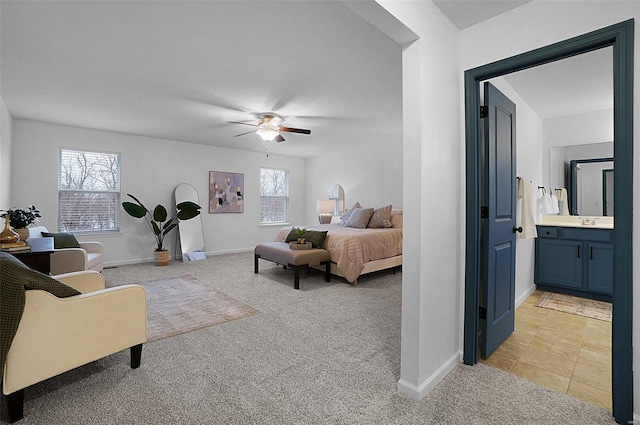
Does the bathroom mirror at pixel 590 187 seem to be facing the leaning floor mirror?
no

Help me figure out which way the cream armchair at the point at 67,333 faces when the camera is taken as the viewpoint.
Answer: facing away from the viewer and to the right of the viewer

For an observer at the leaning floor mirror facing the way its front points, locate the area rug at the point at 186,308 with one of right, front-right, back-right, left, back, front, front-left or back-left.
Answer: front-right

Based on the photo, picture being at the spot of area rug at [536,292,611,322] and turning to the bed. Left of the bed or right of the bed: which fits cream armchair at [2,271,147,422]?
left

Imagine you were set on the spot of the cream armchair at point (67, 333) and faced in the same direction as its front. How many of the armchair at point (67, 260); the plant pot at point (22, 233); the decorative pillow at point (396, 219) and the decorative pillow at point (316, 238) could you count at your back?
0

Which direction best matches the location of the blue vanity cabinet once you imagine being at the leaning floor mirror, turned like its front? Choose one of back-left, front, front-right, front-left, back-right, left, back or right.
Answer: front

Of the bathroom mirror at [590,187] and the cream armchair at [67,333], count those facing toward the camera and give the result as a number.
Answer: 1

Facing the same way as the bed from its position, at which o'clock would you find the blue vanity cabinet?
The blue vanity cabinet is roughly at 8 o'clock from the bed.

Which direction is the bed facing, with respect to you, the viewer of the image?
facing the viewer and to the left of the viewer

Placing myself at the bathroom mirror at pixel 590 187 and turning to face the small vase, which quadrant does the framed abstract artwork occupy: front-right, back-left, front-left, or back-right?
front-right

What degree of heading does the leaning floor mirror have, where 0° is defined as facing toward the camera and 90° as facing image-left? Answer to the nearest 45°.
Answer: approximately 315°

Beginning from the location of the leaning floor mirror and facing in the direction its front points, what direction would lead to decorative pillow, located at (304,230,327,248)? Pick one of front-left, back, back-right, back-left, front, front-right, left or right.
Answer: front

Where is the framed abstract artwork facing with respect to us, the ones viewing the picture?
facing the viewer and to the right of the viewer

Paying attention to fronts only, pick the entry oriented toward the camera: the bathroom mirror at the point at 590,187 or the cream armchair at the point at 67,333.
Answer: the bathroom mirror

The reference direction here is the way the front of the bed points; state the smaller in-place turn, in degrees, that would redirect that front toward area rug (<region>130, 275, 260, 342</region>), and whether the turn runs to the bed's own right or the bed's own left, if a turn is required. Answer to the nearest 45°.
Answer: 0° — it already faces it

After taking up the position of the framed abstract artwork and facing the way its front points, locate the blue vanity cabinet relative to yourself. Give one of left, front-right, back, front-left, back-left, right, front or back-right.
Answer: front

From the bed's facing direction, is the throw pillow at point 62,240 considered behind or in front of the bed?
in front

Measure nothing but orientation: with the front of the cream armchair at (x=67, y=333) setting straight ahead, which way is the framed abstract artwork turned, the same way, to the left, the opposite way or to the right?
to the right

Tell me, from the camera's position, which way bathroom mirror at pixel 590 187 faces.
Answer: facing the viewer
